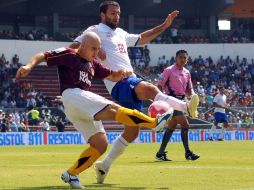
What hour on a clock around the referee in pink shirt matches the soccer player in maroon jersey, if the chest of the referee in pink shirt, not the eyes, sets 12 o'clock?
The soccer player in maroon jersey is roughly at 2 o'clock from the referee in pink shirt.

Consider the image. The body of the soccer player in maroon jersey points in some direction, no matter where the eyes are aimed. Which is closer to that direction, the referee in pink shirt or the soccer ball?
the soccer ball

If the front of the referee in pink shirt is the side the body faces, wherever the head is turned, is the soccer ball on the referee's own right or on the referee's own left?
on the referee's own right

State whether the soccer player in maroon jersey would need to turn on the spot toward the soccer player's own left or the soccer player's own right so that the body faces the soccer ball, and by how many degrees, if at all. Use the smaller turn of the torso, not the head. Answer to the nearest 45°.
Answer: approximately 45° to the soccer player's own left

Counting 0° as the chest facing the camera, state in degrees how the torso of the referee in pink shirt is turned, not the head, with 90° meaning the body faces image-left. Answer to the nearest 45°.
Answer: approximately 315°
